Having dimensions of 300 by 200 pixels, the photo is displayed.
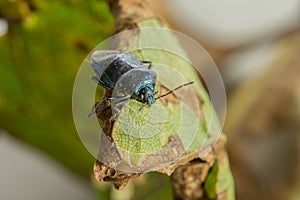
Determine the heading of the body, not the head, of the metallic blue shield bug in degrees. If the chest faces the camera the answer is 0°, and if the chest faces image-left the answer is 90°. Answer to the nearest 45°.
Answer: approximately 315°
